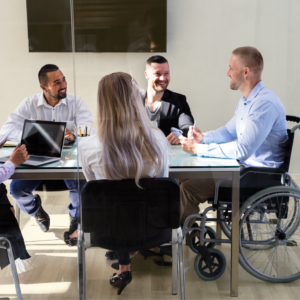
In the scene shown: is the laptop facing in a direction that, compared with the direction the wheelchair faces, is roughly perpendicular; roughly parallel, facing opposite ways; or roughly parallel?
roughly perpendicular

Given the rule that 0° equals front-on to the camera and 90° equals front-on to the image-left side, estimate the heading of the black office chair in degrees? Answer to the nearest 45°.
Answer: approximately 180°

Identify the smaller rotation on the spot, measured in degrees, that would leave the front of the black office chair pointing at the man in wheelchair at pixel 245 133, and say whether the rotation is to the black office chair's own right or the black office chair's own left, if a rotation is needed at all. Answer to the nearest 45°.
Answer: approximately 45° to the black office chair's own right

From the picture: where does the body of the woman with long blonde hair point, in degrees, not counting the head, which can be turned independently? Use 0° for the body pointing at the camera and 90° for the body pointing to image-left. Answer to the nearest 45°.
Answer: approximately 180°

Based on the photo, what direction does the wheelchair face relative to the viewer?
to the viewer's left

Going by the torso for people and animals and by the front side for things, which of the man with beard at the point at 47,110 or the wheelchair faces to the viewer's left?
the wheelchair

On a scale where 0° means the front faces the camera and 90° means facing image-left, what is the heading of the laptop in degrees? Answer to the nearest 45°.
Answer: approximately 45°

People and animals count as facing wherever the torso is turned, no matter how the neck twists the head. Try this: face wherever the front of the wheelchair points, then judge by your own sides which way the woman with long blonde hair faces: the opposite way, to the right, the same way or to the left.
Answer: to the right

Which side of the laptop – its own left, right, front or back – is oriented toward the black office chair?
left

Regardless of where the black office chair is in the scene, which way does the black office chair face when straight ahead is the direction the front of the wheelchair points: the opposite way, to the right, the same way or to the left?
to the right

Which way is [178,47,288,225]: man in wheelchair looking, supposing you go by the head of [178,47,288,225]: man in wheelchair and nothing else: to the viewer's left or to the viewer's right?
to the viewer's left
